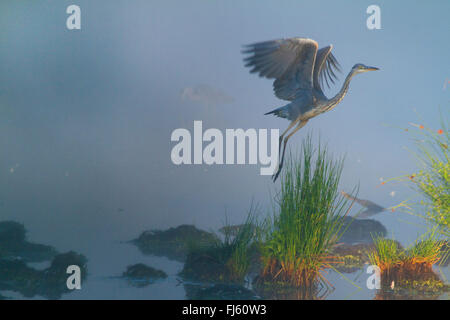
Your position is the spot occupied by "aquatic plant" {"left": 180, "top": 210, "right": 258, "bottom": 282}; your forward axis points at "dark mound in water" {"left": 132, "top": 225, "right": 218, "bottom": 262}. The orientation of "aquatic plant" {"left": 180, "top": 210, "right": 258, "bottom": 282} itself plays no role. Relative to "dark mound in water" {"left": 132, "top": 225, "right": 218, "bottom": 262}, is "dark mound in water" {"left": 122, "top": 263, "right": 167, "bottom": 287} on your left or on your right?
left

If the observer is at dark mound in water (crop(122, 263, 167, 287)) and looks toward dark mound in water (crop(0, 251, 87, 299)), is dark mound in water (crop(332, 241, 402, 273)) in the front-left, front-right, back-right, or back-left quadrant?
back-right

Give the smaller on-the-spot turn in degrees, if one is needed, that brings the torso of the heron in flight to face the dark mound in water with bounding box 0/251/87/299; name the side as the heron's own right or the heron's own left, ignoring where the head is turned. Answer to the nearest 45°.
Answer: approximately 180°

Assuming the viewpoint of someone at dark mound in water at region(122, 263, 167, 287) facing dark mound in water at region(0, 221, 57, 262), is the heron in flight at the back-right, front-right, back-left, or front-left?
back-right

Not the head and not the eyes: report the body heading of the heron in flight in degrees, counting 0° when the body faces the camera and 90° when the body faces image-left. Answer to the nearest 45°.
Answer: approximately 270°

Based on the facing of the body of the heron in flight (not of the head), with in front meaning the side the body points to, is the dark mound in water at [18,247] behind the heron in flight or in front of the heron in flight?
behind
